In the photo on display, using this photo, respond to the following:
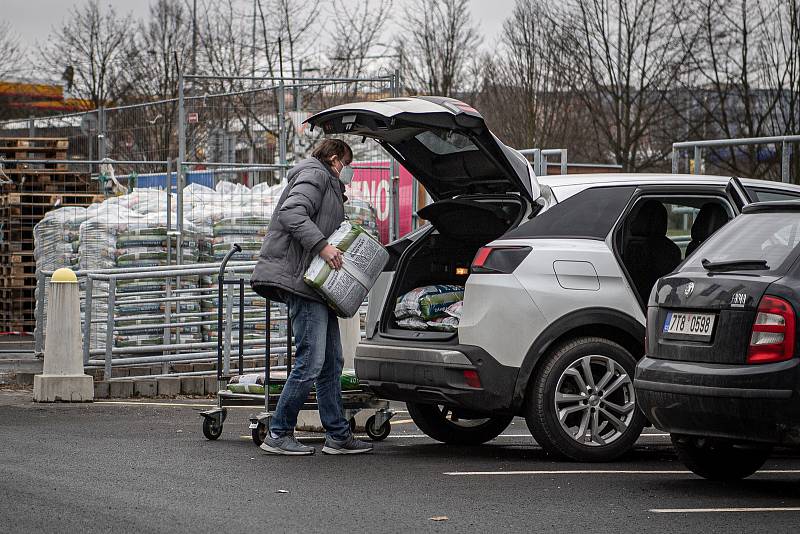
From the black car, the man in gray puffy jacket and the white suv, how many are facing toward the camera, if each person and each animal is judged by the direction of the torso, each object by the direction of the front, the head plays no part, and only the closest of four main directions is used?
0

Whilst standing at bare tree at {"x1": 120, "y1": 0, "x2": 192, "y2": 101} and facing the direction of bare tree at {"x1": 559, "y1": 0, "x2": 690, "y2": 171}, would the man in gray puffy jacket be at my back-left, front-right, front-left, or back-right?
front-right

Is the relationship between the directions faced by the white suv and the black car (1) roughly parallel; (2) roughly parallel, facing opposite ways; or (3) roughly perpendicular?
roughly parallel

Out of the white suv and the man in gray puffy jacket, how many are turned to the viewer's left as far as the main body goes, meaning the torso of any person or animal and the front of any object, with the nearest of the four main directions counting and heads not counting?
0

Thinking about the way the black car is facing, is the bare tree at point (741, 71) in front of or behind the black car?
in front

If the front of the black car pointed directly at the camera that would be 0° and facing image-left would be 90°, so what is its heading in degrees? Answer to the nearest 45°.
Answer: approximately 225°

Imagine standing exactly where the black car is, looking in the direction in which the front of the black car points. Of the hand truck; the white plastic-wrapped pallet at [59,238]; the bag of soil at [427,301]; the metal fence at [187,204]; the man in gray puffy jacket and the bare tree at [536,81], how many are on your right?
0

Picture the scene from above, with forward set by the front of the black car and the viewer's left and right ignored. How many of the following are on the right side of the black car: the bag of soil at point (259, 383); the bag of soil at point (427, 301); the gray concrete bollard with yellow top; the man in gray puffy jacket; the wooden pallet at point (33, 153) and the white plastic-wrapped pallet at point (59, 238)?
0

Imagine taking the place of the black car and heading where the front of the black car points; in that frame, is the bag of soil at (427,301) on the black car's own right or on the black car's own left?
on the black car's own left

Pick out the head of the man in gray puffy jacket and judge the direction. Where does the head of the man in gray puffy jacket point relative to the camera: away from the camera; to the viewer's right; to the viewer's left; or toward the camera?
to the viewer's right

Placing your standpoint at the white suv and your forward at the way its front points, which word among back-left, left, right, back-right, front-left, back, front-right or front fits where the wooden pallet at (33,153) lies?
left

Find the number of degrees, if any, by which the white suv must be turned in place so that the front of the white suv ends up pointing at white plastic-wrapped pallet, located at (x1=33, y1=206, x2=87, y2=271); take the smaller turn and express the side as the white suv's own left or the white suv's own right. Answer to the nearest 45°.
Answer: approximately 90° to the white suv's own left

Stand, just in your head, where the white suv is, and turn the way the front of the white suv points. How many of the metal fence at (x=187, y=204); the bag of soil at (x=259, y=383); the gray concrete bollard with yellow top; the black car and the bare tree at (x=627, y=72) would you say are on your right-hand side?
1

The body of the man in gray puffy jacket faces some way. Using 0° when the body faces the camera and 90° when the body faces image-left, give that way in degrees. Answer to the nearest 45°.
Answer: approximately 270°

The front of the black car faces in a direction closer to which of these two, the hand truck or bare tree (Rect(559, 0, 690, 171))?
the bare tree

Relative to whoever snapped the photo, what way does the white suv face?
facing away from the viewer and to the right of the viewer

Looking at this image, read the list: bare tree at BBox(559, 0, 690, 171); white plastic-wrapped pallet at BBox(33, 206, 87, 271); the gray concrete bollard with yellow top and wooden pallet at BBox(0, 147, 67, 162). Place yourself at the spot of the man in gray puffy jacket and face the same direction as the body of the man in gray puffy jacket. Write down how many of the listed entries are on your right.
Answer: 0
